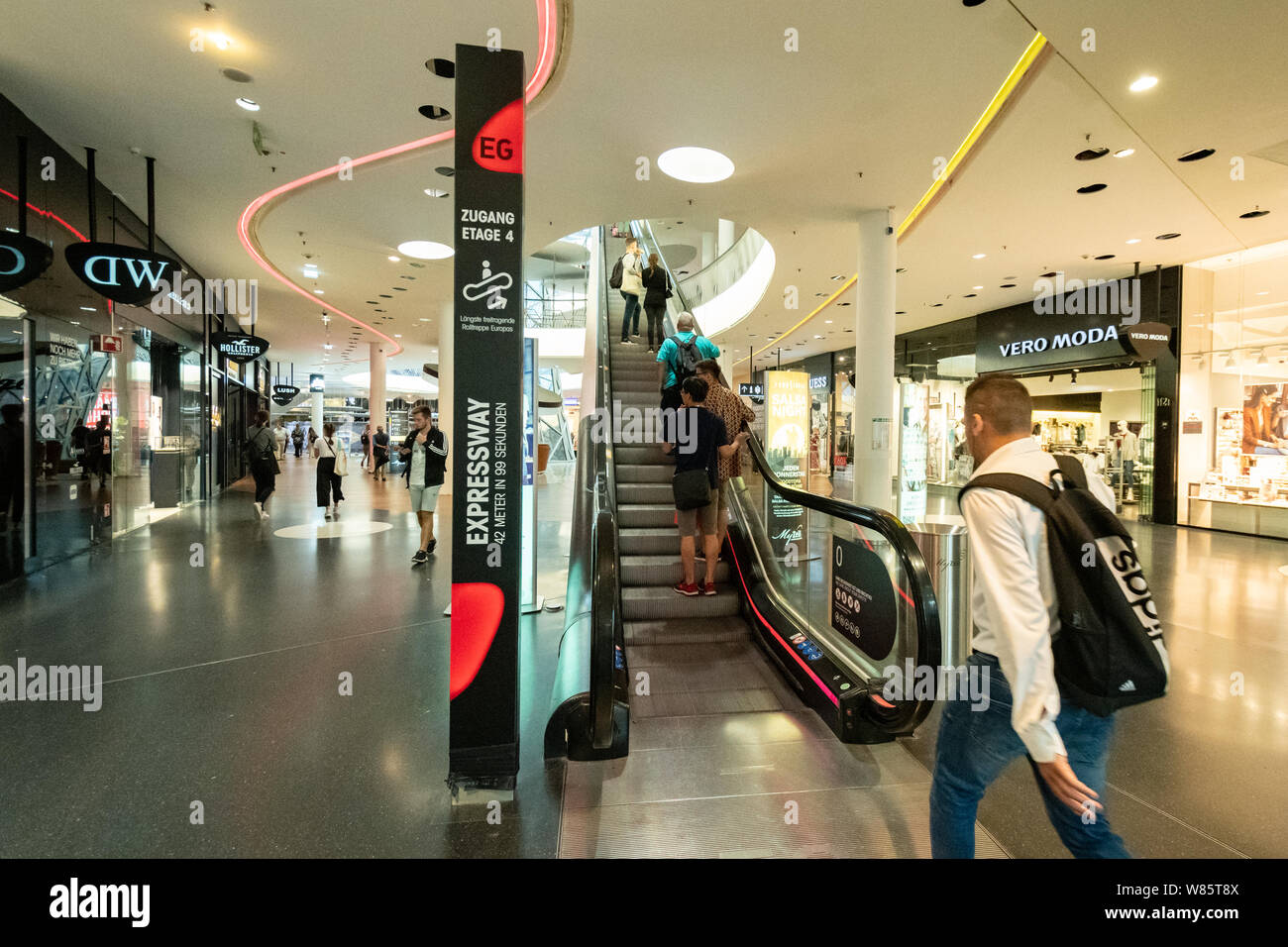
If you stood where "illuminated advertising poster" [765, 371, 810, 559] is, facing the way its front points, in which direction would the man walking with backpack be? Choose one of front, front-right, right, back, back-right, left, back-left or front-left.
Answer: front

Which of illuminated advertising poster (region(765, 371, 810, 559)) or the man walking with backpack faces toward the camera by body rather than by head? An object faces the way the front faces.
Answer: the illuminated advertising poster

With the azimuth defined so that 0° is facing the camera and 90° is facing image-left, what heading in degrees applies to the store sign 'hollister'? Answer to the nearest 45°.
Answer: approximately 0°

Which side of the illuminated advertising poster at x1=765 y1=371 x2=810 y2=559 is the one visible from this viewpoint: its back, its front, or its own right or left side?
front

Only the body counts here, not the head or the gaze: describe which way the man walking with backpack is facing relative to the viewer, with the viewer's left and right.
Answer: facing away from the viewer and to the left of the viewer

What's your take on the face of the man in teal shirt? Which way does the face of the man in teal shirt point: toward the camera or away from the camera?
away from the camera

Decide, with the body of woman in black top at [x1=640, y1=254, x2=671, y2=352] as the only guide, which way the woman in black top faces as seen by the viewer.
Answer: away from the camera

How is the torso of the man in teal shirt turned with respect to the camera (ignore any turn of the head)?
away from the camera

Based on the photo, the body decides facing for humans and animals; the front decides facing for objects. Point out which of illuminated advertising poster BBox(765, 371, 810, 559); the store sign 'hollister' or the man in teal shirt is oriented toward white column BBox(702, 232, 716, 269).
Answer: the man in teal shirt
